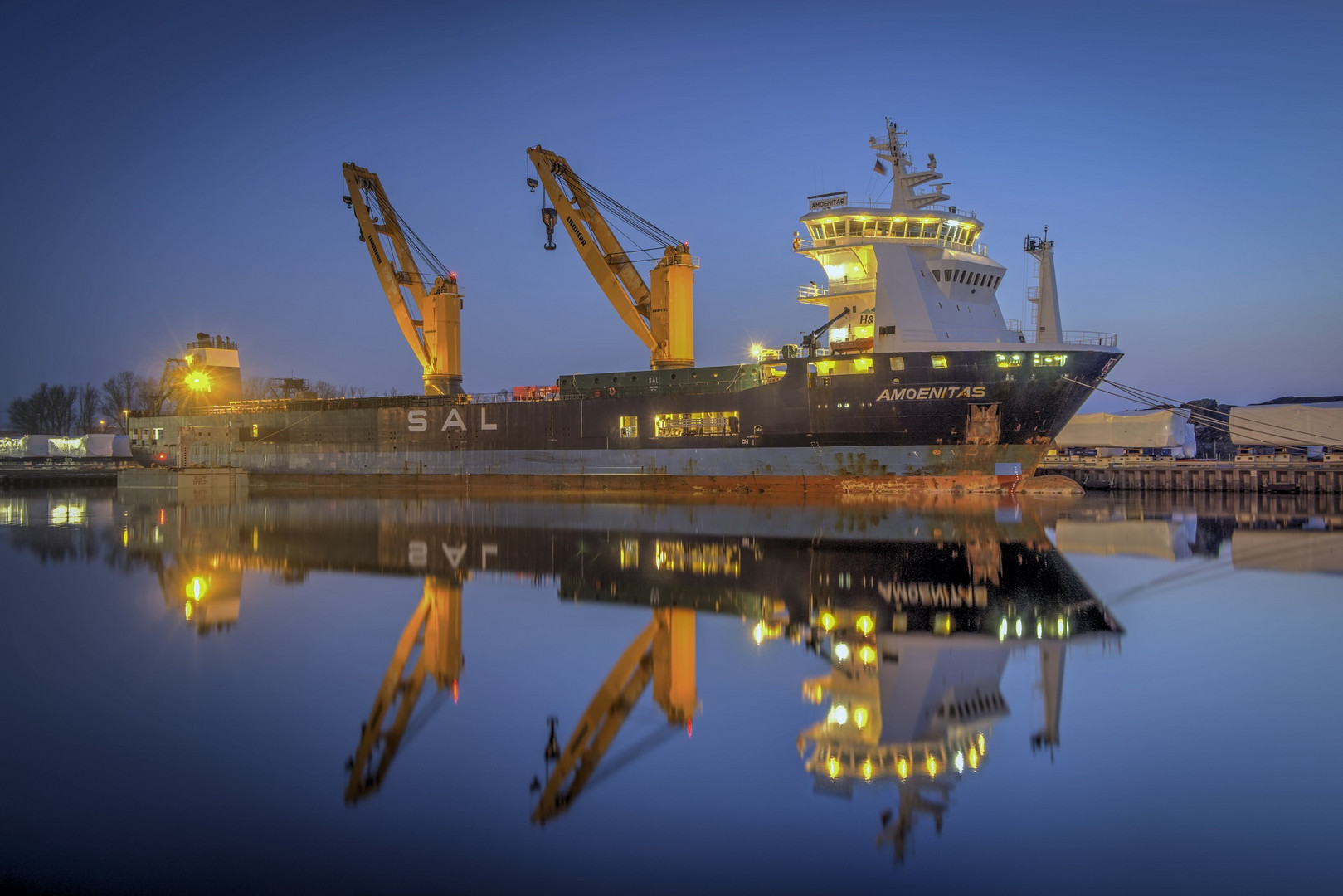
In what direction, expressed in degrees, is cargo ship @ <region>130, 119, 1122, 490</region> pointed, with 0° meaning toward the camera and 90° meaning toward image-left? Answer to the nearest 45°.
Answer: approximately 270°

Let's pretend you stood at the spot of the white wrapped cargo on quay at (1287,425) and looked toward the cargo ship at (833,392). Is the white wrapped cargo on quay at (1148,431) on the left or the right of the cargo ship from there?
right

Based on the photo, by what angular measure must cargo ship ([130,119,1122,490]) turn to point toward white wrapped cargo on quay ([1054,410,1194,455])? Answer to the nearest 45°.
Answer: approximately 45° to its left

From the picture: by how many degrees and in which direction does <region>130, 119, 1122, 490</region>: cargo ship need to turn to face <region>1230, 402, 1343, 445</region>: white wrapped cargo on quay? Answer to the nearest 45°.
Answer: approximately 45° to its left
